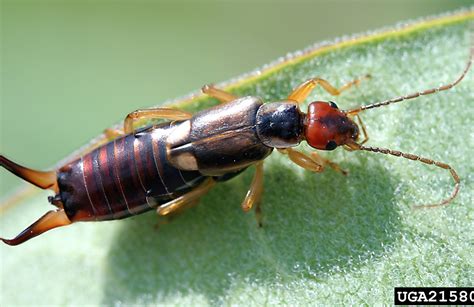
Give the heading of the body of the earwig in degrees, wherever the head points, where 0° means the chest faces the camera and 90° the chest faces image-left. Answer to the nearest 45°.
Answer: approximately 270°
